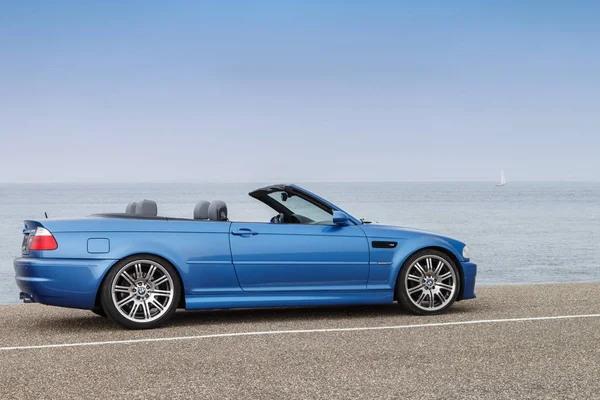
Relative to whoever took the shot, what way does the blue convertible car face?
facing to the right of the viewer
